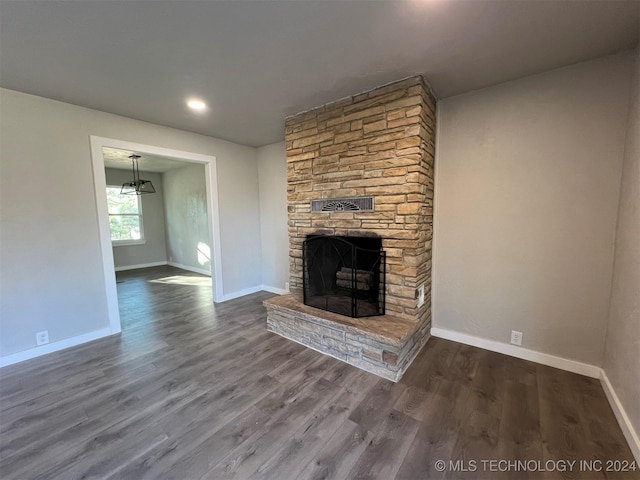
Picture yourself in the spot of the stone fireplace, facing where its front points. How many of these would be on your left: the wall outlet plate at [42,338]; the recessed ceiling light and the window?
0

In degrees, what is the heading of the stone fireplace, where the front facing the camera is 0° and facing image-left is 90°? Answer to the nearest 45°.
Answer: approximately 45°

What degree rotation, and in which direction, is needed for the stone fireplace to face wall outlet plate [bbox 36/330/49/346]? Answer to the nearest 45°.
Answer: approximately 45° to its right

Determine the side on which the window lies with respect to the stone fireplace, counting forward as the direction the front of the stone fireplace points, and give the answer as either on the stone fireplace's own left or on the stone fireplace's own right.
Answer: on the stone fireplace's own right

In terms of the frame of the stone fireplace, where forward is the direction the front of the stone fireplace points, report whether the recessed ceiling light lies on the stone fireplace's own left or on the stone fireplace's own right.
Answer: on the stone fireplace's own right

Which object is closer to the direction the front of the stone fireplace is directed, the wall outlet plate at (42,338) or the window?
the wall outlet plate
